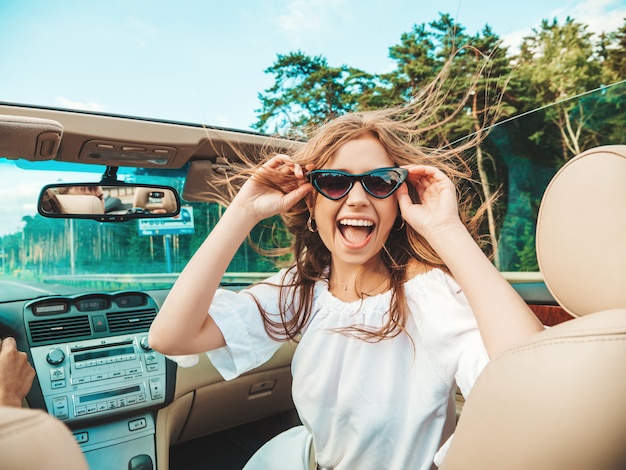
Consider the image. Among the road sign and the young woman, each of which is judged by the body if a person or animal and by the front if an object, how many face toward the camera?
2

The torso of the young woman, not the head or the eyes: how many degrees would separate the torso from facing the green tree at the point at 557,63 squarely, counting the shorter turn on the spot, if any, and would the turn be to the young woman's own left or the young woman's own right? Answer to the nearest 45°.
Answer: approximately 135° to the young woman's own left

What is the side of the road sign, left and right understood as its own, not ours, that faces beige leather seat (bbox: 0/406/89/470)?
front

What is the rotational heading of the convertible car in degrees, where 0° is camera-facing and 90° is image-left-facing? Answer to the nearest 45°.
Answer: approximately 135°

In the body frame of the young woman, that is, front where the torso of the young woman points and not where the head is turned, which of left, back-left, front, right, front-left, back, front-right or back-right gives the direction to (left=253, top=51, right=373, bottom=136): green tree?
back

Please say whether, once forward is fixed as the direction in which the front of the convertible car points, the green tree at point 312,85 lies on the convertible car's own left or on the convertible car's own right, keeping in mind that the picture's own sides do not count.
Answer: on the convertible car's own right

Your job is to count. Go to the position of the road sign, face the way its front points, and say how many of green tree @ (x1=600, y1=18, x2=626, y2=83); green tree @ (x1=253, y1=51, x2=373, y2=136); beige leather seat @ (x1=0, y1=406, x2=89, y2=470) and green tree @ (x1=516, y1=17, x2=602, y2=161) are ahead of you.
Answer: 1

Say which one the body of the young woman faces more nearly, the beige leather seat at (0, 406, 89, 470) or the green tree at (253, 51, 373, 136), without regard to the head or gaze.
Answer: the beige leather seat

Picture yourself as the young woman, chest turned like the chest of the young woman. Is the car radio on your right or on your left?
on your right

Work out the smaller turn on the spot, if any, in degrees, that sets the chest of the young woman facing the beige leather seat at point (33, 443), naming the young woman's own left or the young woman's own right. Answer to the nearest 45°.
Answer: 0° — they already face it

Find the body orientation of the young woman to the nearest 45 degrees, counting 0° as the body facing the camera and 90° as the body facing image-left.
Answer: approximately 0°

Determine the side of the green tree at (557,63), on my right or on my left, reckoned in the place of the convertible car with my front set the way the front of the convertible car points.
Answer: on my right

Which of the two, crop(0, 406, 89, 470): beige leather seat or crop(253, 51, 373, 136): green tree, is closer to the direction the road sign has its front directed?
the beige leather seat
